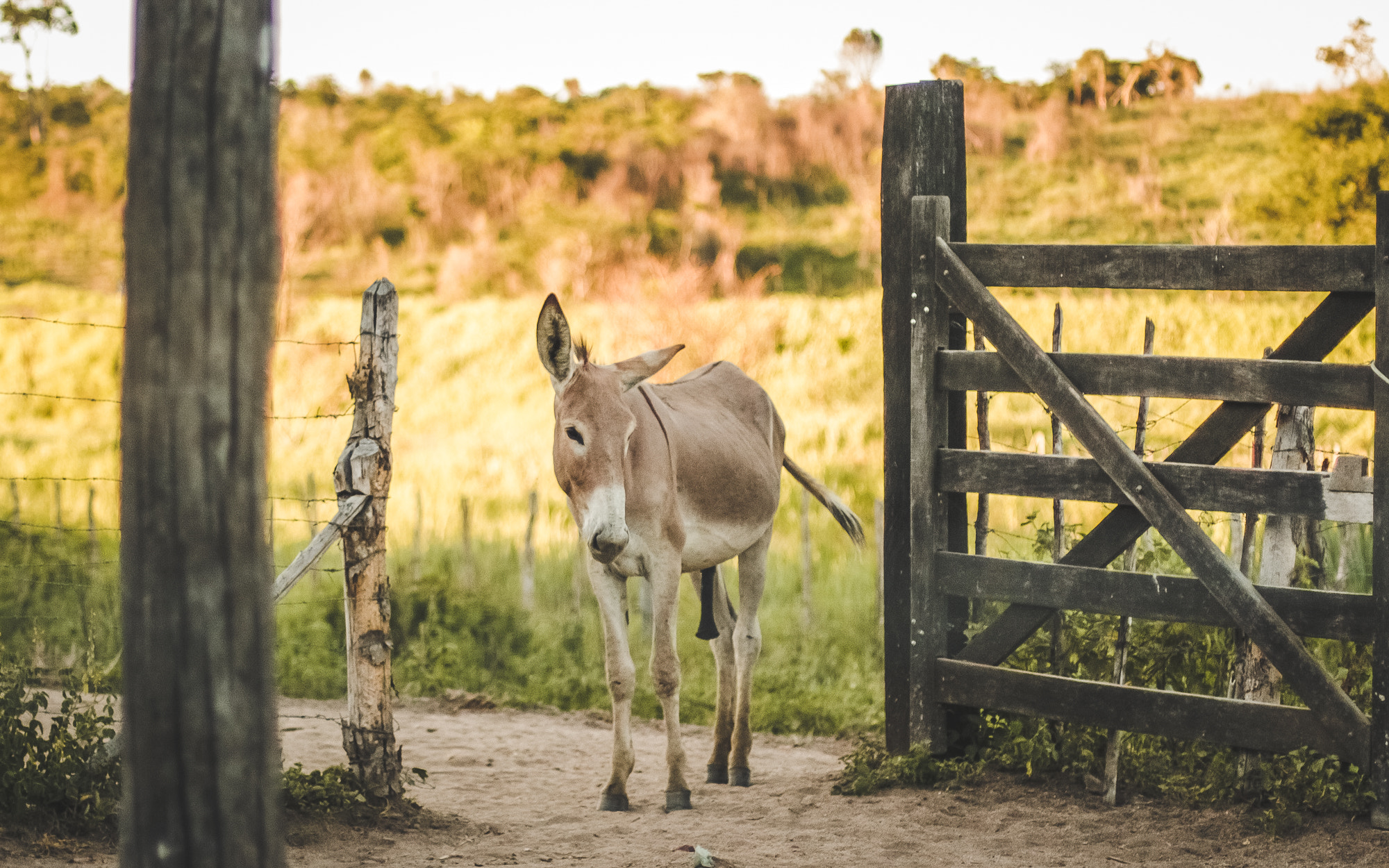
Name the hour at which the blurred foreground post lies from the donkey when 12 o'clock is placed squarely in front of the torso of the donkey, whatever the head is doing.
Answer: The blurred foreground post is roughly at 11 o'clock from the donkey.

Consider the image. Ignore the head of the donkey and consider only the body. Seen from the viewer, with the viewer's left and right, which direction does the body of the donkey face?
facing the viewer and to the left of the viewer

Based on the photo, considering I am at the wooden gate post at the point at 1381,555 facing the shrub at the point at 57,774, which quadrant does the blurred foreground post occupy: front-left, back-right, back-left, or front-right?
front-left

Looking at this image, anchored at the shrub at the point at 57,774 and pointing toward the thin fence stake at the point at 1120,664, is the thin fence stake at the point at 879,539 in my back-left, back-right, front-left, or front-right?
front-left

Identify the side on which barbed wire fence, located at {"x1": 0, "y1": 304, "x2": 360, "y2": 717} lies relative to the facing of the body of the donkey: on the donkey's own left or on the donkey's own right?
on the donkey's own right

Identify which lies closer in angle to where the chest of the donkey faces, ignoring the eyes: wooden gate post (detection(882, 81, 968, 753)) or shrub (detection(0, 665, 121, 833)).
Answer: the shrub

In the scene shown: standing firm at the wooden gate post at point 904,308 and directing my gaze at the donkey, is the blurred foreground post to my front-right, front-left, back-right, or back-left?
front-left

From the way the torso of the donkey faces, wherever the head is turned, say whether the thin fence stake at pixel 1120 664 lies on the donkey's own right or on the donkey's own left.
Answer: on the donkey's own left

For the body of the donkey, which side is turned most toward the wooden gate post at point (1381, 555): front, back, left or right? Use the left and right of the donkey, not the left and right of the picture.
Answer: left

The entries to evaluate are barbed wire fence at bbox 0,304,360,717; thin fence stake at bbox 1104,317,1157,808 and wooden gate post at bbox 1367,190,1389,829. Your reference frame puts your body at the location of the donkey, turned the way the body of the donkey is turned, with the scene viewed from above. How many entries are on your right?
1

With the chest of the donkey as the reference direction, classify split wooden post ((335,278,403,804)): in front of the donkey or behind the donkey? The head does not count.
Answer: in front

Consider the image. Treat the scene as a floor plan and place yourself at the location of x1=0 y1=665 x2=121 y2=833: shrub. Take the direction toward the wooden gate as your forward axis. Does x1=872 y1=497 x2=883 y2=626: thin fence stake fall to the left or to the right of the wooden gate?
left
